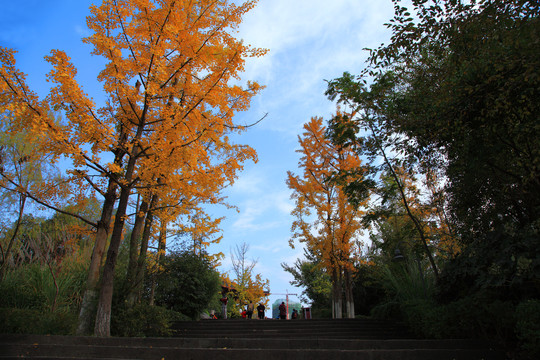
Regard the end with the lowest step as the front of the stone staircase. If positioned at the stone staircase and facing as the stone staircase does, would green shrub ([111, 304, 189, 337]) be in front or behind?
behind

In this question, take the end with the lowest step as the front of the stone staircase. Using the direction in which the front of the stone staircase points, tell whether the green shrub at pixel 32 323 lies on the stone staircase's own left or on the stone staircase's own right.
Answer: on the stone staircase's own right

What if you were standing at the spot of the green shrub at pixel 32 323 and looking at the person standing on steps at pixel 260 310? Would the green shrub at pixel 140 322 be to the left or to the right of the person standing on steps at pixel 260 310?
right

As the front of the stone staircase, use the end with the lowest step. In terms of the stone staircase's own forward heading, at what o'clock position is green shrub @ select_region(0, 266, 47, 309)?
The green shrub is roughly at 4 o'clock from the stone staircase.

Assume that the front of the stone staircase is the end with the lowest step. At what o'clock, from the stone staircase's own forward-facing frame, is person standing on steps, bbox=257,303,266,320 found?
The person standing on steps is roughly at 6 o'clock from the stone staircase.

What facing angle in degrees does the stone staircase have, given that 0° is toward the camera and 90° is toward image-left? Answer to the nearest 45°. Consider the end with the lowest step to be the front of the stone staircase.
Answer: approximately 0°

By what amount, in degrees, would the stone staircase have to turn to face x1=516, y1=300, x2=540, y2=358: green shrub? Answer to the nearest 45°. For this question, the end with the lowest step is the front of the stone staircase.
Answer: approximately 90° to its left

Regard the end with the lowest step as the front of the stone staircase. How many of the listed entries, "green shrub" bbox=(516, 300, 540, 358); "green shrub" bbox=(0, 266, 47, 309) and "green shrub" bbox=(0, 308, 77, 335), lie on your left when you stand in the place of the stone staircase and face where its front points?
1
